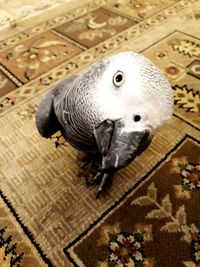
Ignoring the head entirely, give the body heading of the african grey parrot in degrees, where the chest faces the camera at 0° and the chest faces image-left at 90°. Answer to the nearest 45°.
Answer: approximately 315°
